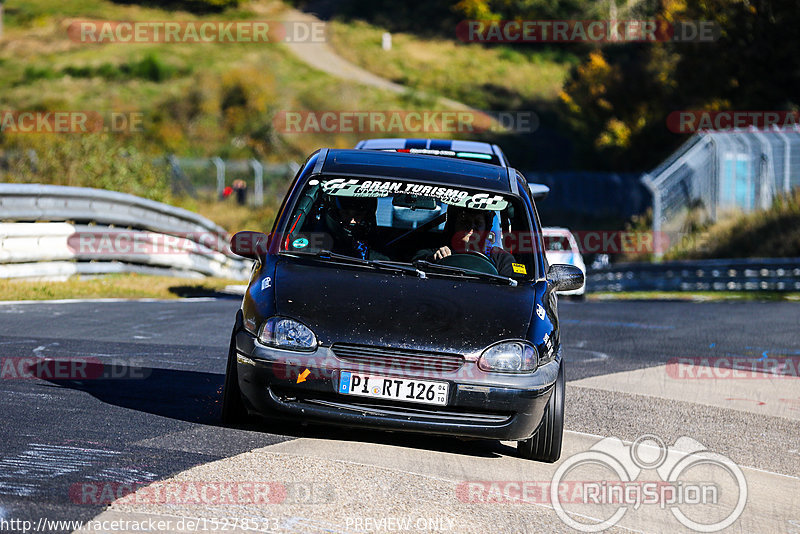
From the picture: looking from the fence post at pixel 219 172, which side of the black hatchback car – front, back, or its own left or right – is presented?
back

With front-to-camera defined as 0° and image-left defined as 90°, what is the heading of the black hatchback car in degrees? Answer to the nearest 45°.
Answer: approximately 0°

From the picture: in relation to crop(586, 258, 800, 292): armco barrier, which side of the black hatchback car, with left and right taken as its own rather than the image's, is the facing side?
back

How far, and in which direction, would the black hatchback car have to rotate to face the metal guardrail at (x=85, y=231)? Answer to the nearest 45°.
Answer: approximately 135° to its right

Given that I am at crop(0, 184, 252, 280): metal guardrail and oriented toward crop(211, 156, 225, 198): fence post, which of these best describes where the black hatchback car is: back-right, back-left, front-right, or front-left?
back-right

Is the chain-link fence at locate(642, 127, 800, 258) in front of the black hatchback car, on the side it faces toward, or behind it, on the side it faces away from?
behind

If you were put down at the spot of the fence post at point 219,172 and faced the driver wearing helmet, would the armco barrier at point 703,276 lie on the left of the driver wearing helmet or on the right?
left
